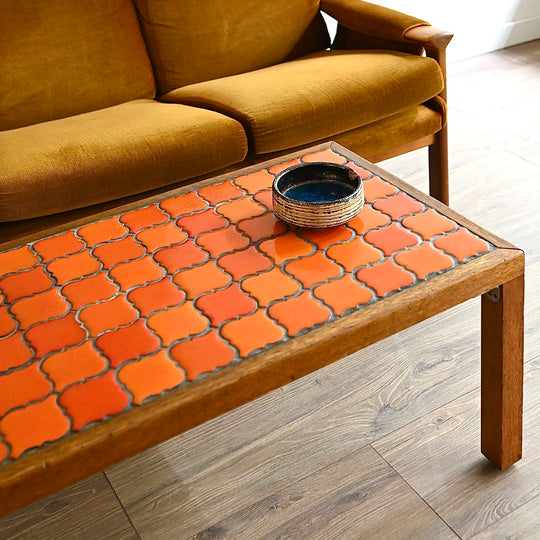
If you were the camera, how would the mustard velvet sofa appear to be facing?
facing the viewer and to the right of the viewer

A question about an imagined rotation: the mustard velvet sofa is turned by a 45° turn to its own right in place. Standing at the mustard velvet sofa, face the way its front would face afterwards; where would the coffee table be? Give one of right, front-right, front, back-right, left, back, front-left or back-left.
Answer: front
